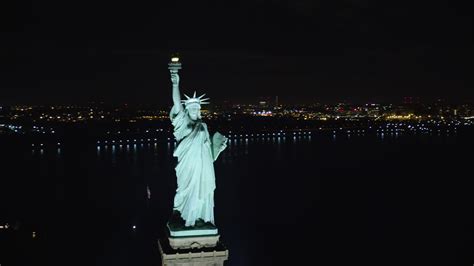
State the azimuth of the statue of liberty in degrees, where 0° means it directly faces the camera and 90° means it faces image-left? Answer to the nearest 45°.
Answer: approximately 0°
